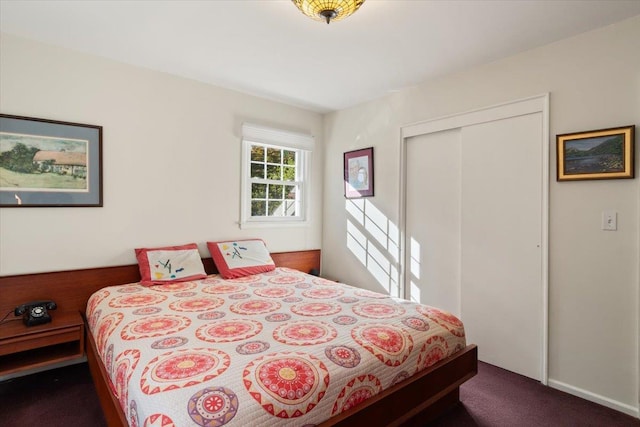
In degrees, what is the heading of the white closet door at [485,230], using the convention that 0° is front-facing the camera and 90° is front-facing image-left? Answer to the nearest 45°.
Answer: approximately 45°

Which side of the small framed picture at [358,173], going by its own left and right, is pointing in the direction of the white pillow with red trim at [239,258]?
front

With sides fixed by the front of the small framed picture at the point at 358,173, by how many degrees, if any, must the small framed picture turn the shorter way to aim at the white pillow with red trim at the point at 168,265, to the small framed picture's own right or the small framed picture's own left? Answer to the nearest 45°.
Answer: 0° — it already faces it

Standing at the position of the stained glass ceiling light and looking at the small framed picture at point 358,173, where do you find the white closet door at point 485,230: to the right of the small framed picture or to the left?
right

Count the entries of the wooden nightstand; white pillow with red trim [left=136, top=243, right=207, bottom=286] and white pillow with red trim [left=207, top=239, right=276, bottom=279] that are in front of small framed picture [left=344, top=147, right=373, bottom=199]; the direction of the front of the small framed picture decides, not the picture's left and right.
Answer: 3

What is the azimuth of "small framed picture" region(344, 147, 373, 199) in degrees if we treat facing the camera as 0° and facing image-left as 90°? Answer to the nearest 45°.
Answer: approximately 45°

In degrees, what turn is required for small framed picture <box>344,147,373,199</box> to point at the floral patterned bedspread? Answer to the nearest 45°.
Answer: approximately 45° to its left

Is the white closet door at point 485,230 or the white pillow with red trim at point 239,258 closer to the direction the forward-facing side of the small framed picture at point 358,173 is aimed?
the white pillow with red trim

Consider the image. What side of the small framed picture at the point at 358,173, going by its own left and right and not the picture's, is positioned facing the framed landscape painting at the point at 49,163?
front

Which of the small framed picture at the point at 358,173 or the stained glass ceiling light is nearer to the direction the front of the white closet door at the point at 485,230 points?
the stained glass ceiling light

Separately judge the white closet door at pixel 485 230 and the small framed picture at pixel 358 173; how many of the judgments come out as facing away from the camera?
0
